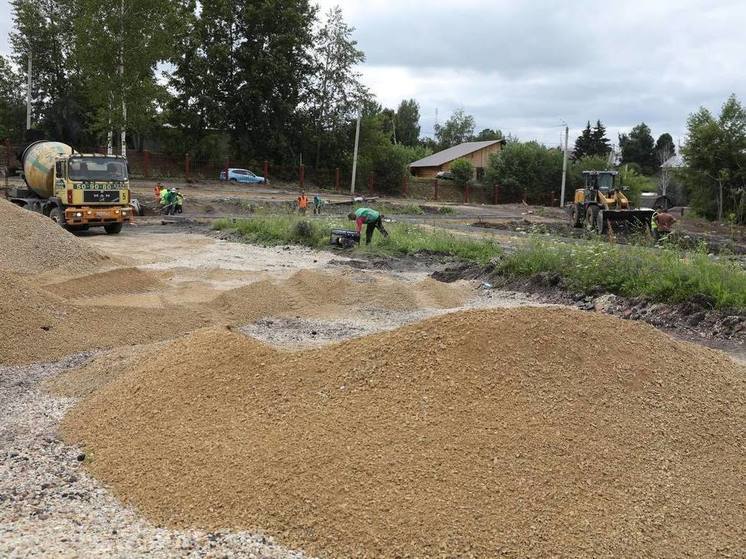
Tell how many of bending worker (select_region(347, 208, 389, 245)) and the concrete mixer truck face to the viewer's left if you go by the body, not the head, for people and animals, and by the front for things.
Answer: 1

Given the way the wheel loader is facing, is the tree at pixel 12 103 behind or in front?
behind

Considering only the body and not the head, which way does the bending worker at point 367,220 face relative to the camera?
to the viewer's left

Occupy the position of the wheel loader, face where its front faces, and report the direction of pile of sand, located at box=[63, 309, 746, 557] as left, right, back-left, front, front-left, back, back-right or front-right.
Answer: front-right

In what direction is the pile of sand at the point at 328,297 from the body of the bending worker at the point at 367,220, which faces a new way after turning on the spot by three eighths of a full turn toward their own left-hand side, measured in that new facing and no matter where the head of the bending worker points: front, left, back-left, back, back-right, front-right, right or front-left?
front-right

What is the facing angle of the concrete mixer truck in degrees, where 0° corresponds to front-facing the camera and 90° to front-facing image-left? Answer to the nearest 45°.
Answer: approximately 315°

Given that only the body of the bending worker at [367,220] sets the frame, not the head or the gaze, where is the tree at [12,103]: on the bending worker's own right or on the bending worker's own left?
on the bending worker's own right

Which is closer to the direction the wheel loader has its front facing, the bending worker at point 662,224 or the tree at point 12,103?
the bending worker

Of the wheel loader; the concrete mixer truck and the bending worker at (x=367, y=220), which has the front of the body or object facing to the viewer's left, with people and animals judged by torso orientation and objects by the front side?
the bending worker

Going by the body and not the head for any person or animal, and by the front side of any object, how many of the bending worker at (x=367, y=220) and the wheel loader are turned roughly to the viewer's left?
1

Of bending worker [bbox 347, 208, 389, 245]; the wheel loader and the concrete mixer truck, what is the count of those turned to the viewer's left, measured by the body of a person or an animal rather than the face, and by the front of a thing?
1

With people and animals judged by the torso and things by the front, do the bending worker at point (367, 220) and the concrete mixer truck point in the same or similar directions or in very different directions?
very different directions

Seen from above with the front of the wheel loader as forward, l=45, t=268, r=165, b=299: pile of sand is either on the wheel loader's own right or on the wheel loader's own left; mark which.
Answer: on the wheel loader's own right
